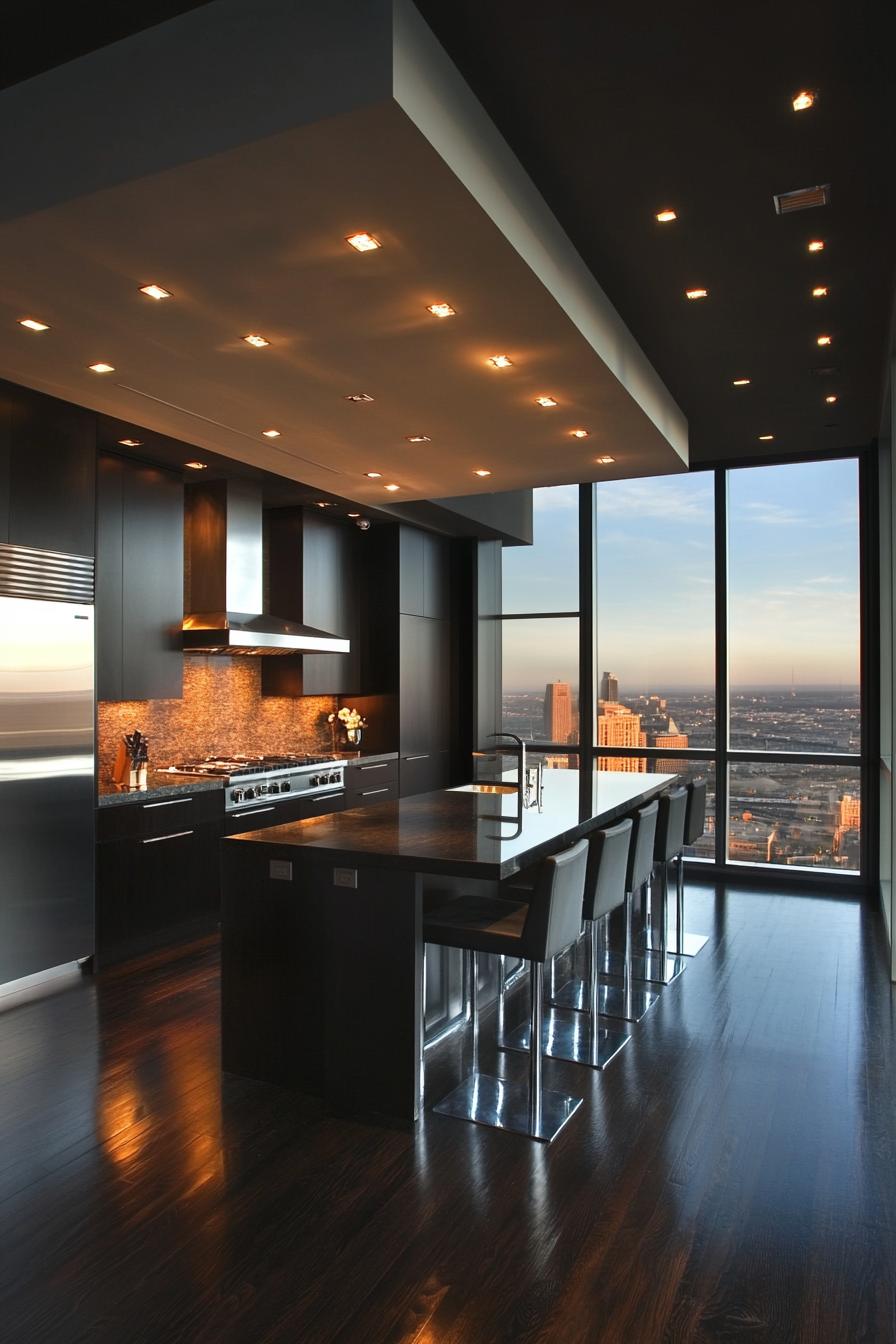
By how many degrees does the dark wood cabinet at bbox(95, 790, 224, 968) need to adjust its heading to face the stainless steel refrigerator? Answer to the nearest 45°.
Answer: approximately 90° to its right

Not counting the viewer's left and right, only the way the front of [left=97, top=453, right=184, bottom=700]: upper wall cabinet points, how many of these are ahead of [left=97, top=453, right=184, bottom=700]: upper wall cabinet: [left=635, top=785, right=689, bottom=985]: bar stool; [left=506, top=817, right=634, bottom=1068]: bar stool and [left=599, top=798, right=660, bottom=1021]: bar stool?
3

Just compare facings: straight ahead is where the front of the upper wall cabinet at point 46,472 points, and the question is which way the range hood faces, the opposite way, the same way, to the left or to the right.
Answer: the same way

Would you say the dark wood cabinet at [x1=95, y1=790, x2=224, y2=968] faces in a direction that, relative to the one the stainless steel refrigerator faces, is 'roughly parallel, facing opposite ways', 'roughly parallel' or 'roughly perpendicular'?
roughly parallel

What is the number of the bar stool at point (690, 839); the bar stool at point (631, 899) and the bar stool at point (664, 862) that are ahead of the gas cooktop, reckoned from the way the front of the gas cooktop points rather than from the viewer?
3

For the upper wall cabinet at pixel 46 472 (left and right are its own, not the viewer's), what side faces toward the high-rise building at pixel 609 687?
left

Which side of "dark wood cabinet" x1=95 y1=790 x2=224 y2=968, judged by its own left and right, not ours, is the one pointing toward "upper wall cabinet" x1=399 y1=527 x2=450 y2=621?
left

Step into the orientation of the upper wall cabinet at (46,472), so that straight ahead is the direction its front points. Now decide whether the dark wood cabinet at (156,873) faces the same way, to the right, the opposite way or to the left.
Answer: the same way

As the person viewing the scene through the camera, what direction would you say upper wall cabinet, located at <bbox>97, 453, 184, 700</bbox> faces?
facing the viewer and to the right of the viewer

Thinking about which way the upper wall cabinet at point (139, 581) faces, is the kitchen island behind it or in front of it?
in front

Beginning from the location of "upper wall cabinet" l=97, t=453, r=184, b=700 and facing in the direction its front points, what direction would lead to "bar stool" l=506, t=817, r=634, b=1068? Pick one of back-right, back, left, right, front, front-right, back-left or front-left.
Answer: front

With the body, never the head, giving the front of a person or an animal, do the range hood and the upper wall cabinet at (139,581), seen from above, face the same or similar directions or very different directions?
same or similar directions

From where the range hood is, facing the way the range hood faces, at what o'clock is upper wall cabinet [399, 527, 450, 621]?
The upper wall cabinet is roughly at 9 o'clock from the range hood.

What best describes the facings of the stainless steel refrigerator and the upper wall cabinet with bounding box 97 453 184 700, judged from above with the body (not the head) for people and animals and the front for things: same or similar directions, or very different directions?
same or similar directions

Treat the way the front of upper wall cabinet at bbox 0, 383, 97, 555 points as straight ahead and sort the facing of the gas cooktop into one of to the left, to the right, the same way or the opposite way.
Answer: the same way

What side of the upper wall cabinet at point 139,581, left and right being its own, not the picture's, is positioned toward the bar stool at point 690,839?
front
